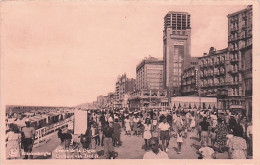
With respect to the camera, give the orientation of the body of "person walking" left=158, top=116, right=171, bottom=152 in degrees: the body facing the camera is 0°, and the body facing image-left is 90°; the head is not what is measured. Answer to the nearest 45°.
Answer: approximately 0°

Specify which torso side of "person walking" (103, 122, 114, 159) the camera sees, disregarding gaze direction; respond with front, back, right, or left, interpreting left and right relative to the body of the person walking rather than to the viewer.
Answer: back

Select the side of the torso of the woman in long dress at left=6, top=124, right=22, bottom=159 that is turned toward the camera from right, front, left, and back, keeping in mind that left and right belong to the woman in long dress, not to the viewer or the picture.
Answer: back

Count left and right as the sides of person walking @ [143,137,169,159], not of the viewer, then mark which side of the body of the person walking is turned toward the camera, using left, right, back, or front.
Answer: front

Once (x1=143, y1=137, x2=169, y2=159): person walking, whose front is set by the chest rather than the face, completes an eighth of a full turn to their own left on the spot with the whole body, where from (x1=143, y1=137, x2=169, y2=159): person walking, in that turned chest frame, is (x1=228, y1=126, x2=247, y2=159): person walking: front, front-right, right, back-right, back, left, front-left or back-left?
front-left

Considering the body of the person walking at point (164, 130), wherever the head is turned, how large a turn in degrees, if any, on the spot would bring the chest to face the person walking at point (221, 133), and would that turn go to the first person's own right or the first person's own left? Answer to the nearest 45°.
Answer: approximately 90° to the first person's own left
